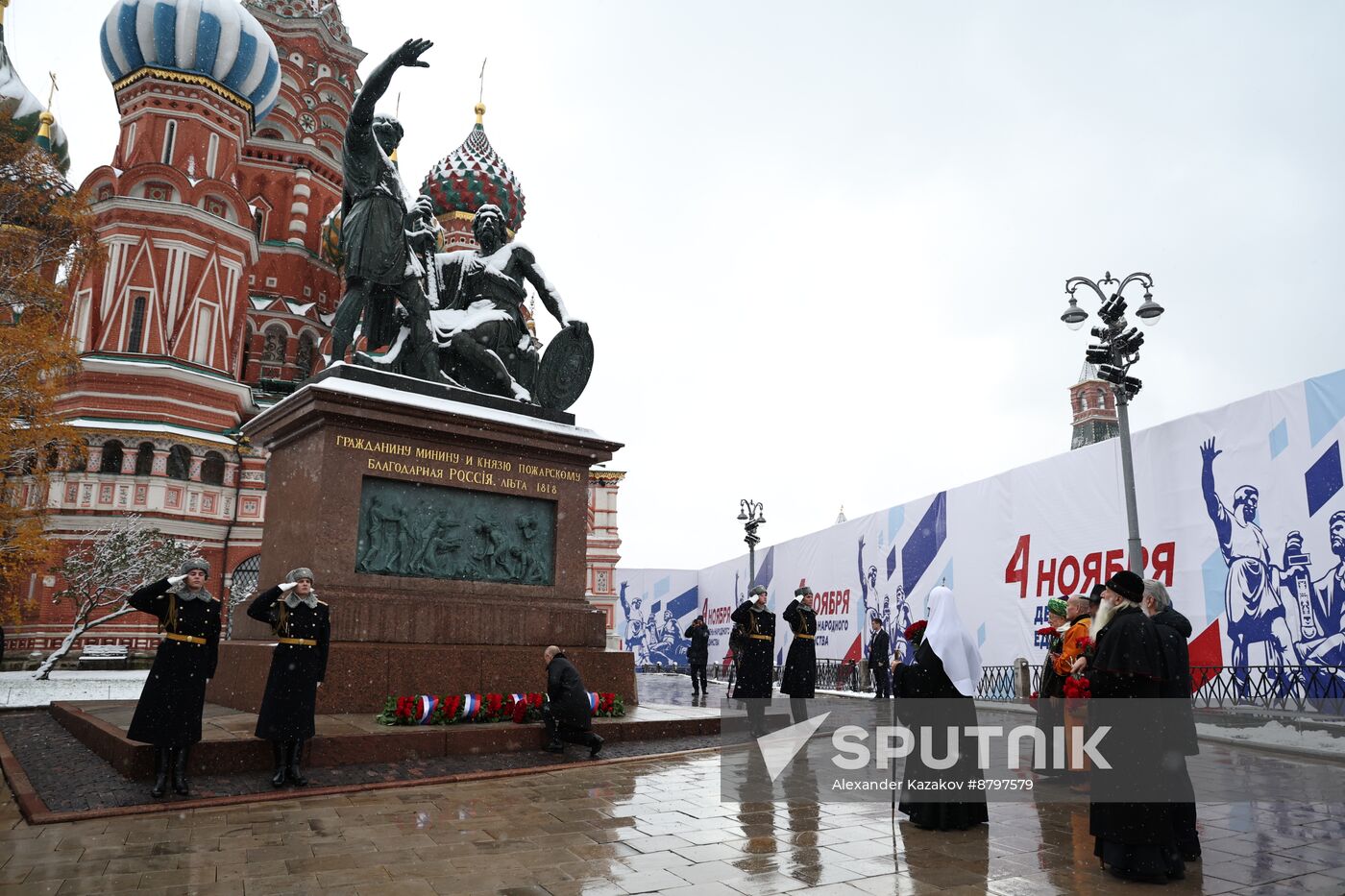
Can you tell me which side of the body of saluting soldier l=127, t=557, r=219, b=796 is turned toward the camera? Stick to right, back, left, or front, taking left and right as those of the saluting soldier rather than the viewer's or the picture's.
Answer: front

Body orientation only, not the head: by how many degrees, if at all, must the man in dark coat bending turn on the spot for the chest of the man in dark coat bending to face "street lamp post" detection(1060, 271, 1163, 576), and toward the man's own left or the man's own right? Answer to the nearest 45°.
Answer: approximately 90° to the man's own right

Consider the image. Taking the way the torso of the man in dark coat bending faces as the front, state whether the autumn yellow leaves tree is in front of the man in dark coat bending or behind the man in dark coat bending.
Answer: in front

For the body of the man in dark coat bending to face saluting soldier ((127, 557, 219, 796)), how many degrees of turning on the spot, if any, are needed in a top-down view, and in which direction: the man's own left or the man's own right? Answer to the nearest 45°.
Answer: approximately 90° to the man's own left

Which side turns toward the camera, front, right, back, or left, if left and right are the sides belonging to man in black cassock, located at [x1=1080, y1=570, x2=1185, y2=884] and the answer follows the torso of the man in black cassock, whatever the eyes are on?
left

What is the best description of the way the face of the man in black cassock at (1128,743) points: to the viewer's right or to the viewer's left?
to the viewer's left

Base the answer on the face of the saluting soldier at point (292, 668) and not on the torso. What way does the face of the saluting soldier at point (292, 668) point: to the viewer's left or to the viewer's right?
to the viewer's right

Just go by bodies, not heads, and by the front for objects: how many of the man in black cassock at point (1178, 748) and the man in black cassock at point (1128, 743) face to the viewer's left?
2

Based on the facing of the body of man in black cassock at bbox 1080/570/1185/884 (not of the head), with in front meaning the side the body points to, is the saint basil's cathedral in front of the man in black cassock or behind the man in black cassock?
in front

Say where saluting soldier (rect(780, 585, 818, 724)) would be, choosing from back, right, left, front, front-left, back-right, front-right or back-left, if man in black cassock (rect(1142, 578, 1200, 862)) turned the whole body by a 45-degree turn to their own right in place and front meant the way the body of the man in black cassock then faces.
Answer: front

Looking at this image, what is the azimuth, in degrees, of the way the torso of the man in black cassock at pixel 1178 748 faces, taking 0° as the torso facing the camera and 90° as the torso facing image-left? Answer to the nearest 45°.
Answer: approximately 90°

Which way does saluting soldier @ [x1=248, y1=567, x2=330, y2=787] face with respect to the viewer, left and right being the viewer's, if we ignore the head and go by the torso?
facing the viewer

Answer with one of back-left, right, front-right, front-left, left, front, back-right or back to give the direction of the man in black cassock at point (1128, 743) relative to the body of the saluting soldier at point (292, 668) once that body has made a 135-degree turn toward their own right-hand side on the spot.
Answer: back

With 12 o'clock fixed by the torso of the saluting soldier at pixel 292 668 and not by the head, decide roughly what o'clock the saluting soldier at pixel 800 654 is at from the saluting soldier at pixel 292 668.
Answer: the saluting soldier at pixel 800 654 is roughly at 8 o'clock from the saluting soldier at pixel 292 668.
